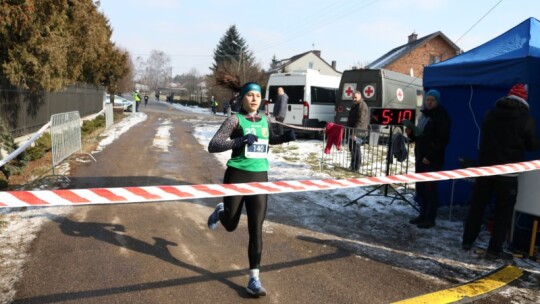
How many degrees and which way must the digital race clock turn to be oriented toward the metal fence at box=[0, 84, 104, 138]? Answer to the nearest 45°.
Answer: approximately 90° to its right

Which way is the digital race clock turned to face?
toward the camera

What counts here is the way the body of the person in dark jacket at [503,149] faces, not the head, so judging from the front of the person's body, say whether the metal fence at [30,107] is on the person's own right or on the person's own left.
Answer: on the person's own left

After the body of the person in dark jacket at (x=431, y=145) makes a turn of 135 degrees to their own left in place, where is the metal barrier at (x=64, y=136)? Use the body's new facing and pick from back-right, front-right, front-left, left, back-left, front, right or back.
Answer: back

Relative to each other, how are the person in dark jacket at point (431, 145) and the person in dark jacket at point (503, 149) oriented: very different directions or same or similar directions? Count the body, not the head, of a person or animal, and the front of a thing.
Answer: very different directions

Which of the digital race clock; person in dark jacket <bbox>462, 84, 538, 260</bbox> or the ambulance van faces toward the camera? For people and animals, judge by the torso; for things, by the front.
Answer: the digital race clock

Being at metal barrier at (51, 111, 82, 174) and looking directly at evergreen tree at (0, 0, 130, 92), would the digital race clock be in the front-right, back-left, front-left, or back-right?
back-right

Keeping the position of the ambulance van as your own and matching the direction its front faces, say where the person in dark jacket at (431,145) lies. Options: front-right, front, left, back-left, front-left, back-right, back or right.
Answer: back-right

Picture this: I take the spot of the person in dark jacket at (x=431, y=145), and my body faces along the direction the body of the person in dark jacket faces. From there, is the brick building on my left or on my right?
on my right

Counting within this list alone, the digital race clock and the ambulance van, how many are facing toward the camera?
1

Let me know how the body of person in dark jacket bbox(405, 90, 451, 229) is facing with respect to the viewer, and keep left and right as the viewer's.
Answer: facing the viewer and to the left of the viewer

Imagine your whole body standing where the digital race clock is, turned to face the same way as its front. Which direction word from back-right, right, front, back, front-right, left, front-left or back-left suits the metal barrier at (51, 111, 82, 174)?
right
